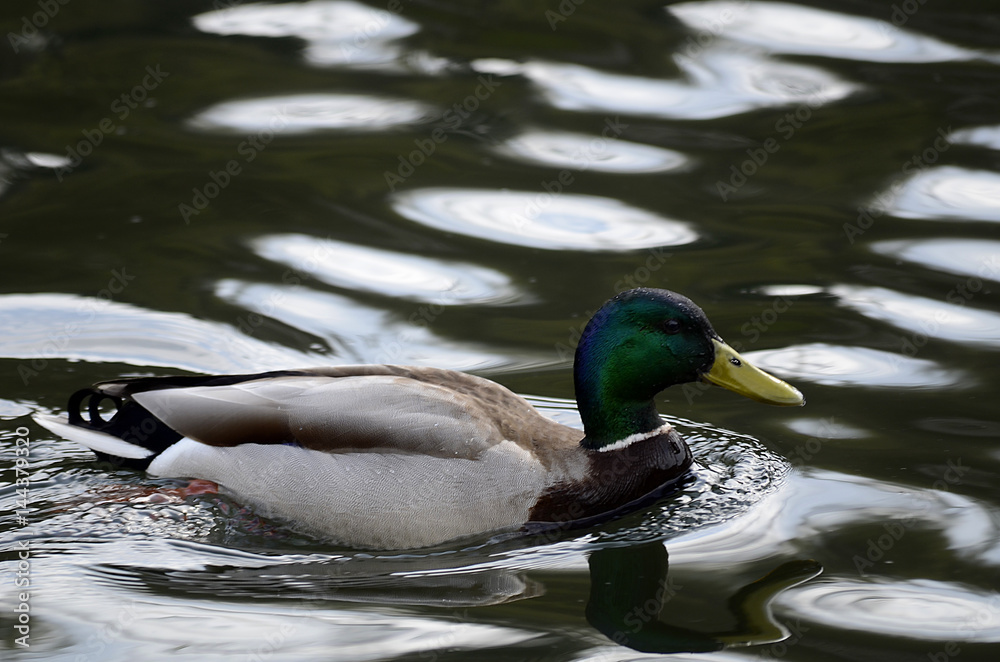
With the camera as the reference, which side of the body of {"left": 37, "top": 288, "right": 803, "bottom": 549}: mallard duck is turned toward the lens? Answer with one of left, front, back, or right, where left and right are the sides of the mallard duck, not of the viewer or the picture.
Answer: right
